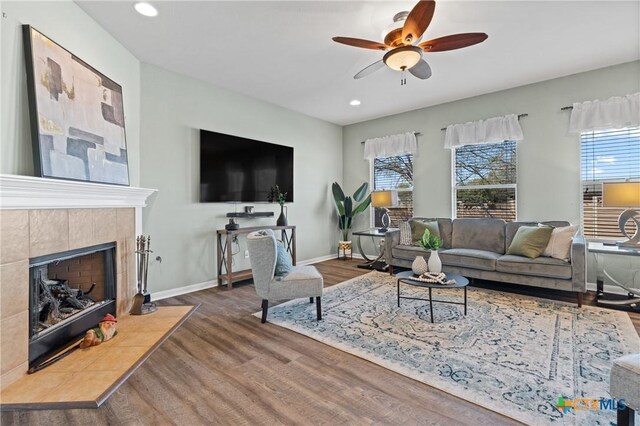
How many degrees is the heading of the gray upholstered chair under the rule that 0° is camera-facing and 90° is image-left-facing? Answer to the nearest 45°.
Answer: approximately 270°

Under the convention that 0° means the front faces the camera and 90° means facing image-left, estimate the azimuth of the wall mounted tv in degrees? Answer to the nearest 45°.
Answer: approximately 315°

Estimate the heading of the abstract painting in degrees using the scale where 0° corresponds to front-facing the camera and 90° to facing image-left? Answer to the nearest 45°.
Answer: approximately 315°

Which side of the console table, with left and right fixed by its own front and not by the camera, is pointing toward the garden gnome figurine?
right

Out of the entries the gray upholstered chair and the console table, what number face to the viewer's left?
0

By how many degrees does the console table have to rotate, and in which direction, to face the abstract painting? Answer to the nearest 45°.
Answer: approximately 90° to its right

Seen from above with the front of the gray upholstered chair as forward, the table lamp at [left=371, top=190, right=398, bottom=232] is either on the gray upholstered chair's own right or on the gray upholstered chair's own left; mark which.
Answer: on the gray upholstered chair's own left

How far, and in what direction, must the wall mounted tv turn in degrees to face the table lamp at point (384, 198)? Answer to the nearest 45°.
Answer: approximately 45° to its left
